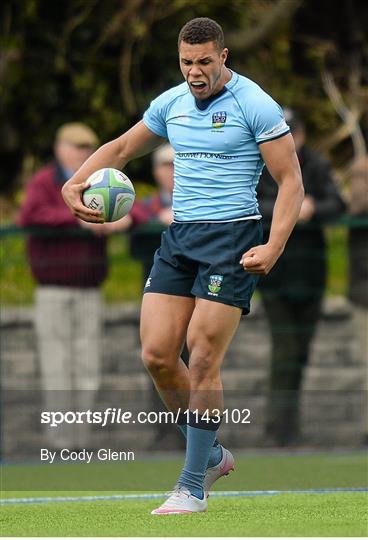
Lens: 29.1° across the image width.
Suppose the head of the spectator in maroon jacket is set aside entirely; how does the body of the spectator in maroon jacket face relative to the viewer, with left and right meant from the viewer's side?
facing the viewer and to the right of the viewer

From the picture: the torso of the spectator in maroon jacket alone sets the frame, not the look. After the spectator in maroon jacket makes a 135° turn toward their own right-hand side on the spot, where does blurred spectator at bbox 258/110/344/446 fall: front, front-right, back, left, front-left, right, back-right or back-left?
back

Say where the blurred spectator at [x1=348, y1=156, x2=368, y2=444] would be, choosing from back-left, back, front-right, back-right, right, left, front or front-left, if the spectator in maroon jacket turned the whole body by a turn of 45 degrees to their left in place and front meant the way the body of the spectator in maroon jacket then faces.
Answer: front
